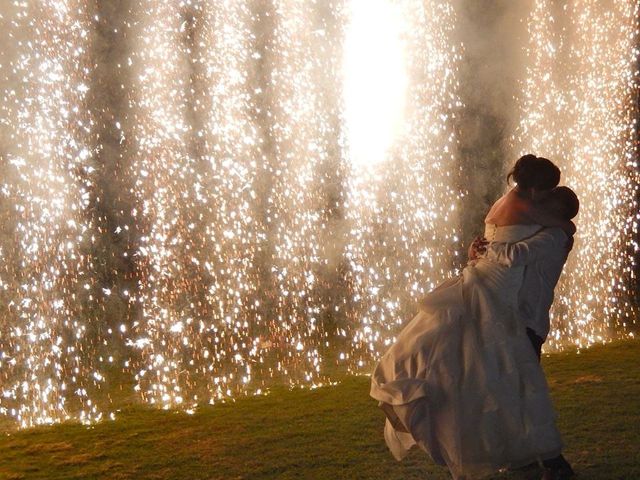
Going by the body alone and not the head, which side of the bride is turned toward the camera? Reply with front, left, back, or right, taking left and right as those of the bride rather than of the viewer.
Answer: right

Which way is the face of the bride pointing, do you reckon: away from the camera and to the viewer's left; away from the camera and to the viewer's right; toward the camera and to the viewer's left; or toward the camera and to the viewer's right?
away from the camera and to the viewer's right
